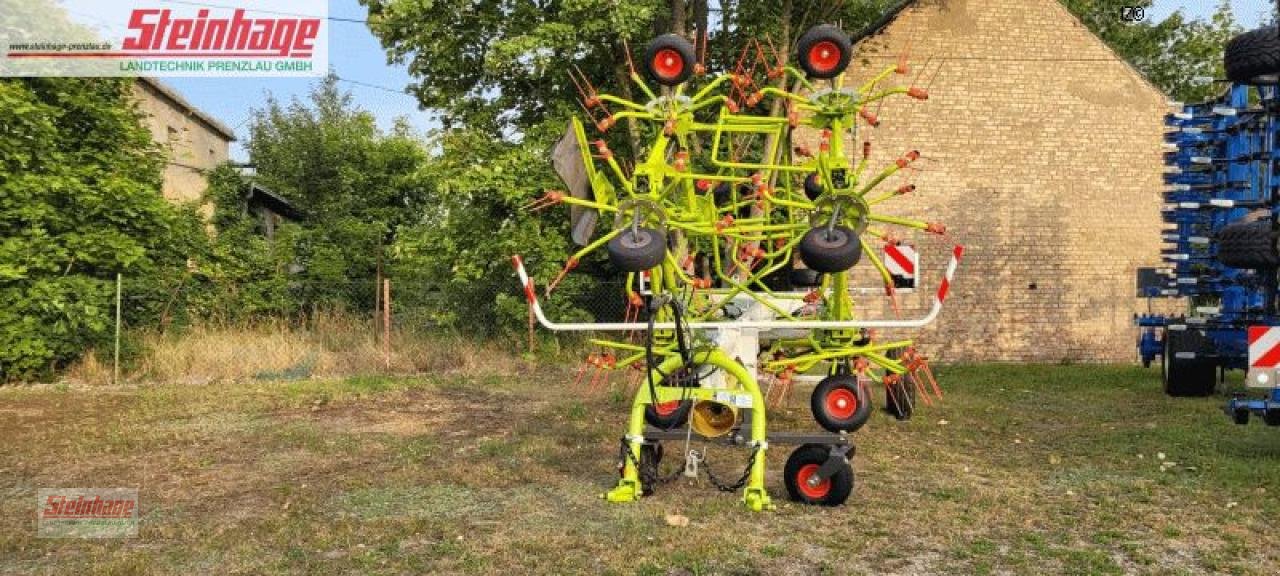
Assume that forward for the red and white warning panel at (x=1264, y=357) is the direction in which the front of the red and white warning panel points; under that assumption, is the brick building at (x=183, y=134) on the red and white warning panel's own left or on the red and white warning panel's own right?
on the red and white warning panel's own right

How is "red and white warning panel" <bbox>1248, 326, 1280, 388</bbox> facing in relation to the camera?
toward the camera

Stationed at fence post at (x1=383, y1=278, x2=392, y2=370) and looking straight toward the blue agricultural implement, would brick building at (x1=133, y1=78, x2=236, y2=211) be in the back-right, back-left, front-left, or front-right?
back-left

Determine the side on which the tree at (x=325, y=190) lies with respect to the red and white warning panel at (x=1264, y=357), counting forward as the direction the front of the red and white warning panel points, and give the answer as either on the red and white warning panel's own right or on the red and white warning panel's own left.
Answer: on the red and white warning panel's own right

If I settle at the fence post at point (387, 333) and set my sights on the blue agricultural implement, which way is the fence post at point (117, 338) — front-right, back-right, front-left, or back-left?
back-right
